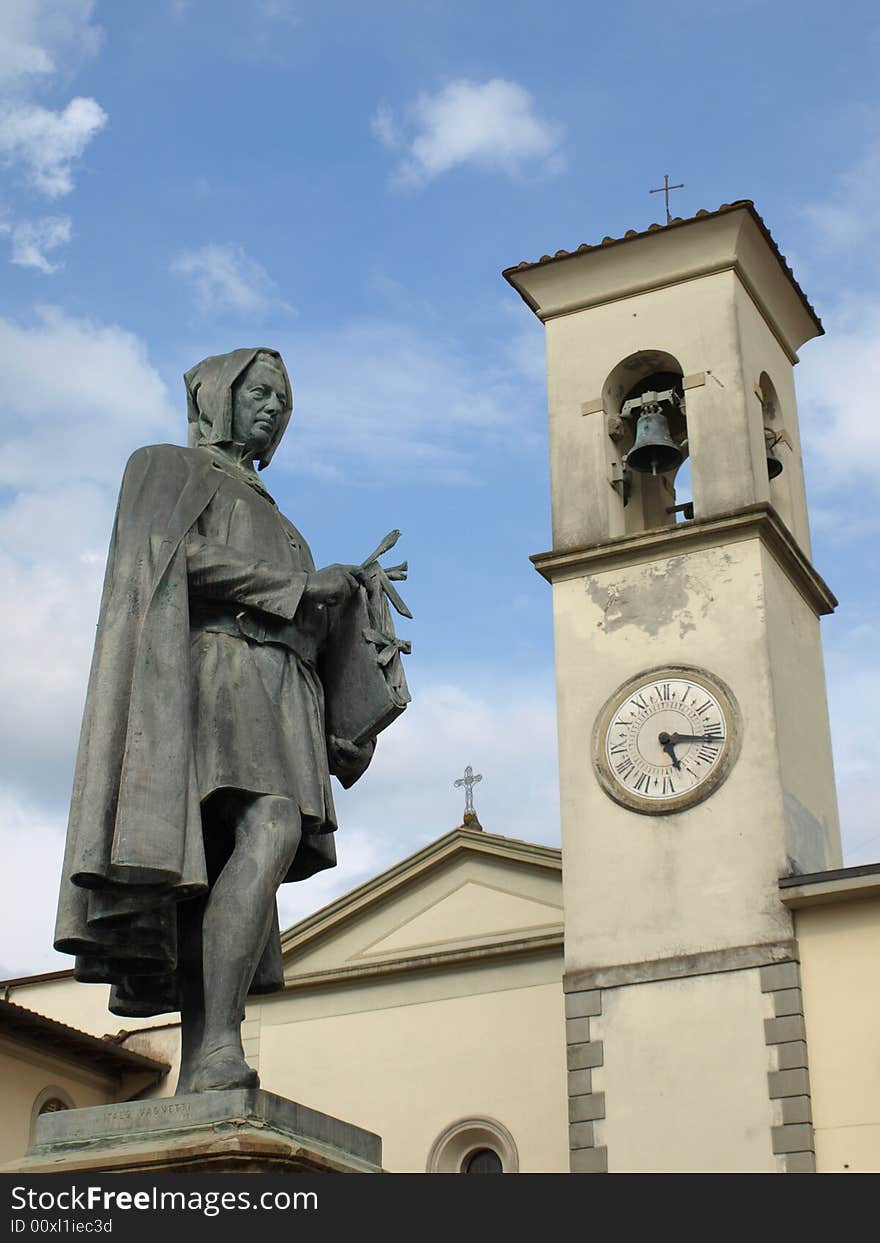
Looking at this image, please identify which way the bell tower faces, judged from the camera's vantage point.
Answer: facing the viewer

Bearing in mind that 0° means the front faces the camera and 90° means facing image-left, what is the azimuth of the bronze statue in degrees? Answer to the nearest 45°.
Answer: approximately 315°

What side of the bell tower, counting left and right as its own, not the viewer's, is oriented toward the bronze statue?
front

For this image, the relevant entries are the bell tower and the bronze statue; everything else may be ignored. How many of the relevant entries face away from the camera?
0

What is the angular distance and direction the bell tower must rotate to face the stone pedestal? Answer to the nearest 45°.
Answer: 0° — it already faces it

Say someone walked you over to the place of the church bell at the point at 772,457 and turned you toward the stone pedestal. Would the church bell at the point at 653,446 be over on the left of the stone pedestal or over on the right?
right

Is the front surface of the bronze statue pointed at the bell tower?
no

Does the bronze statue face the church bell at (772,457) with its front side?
no
